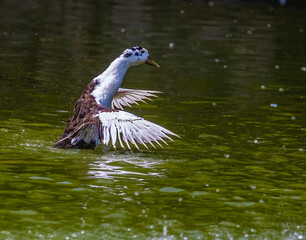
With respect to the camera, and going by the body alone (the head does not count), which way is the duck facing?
to the viewer's right
